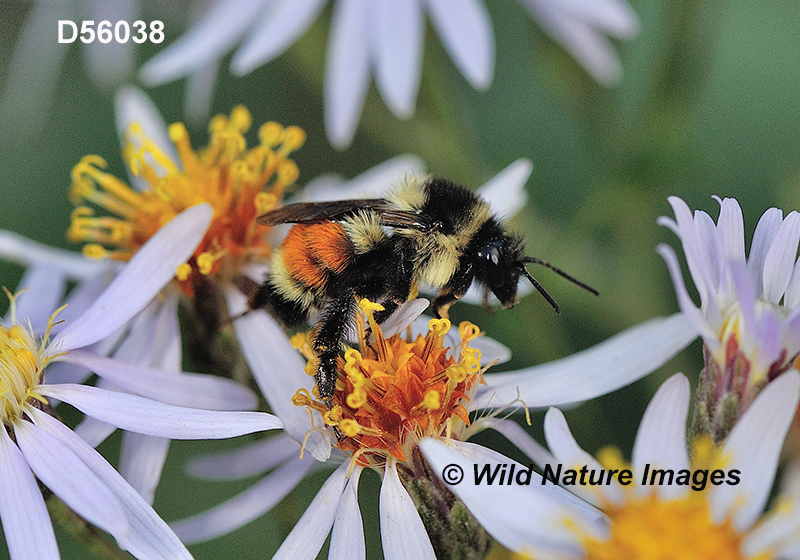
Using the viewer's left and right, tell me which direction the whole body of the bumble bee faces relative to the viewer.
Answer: facing to the right of the viewer

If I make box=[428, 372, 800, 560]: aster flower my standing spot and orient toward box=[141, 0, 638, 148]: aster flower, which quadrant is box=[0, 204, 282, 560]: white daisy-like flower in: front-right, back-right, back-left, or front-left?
front-left
